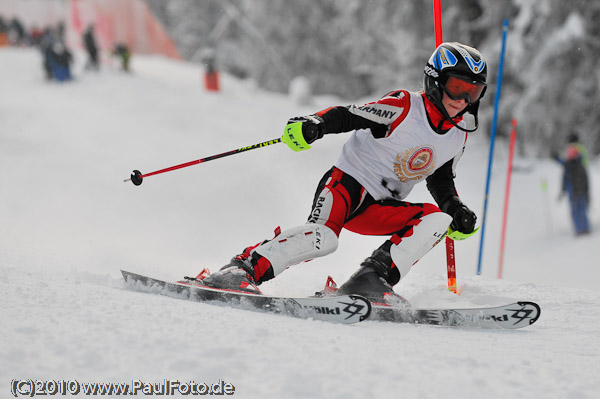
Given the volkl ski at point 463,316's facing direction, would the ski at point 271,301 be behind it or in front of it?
behind

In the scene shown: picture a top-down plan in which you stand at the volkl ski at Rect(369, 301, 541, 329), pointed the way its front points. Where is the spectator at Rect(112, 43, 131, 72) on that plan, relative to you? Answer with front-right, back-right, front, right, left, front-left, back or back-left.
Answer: back-left

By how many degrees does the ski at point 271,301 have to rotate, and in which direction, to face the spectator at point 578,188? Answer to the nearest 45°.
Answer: approximately 90° to its left

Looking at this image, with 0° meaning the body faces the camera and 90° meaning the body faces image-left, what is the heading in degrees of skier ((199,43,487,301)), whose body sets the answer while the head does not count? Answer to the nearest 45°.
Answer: approximately 315°

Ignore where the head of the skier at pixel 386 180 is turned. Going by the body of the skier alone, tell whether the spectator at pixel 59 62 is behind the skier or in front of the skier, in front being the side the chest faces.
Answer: behind

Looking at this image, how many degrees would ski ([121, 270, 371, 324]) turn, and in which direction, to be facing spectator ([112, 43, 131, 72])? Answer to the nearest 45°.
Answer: approximately 135° to its left

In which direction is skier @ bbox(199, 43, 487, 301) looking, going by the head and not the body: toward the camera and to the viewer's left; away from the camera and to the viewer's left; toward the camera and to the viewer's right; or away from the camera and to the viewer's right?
toward the camera and to the viewer's right

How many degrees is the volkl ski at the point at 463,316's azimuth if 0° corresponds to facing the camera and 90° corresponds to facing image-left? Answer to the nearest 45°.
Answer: approximately 270°

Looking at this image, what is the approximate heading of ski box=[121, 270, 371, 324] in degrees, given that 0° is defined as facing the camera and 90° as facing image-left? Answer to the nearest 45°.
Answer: approximately 315°
